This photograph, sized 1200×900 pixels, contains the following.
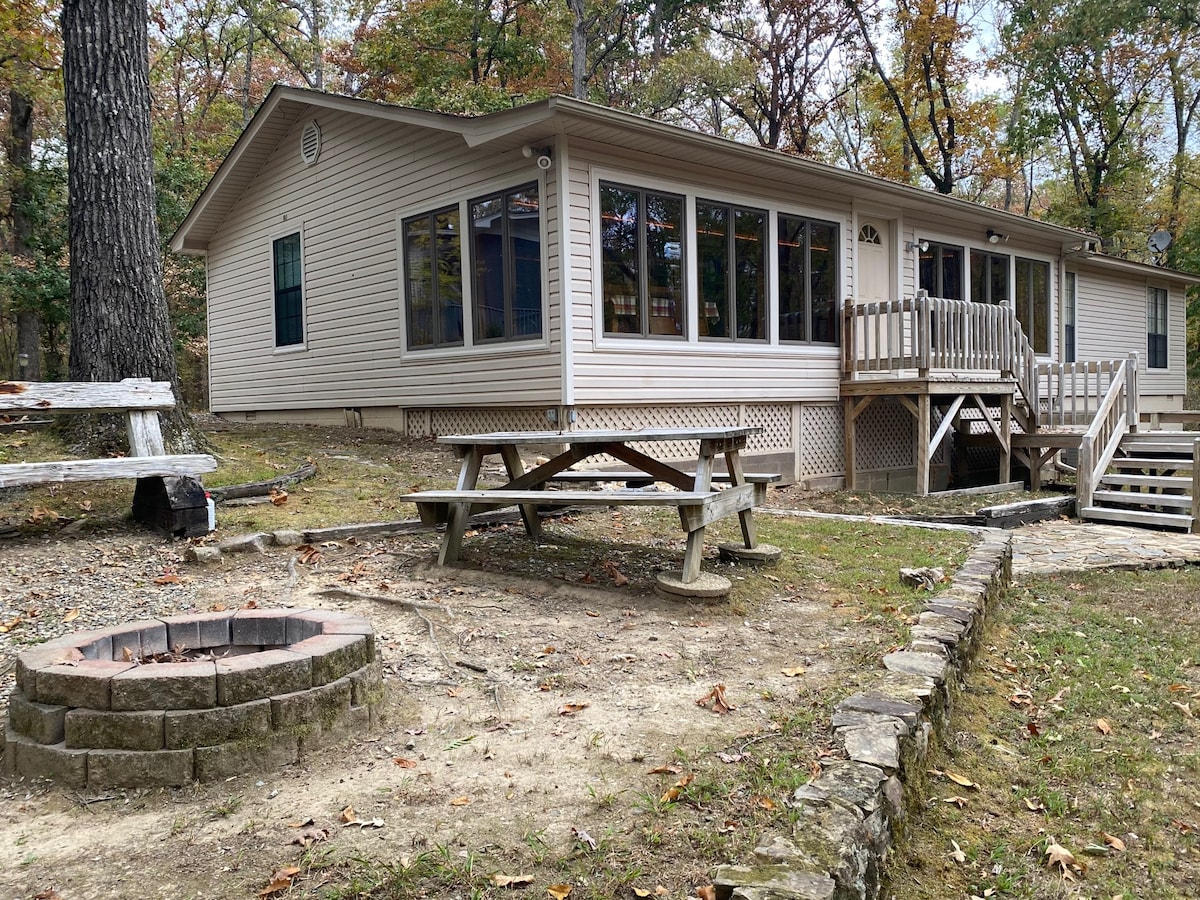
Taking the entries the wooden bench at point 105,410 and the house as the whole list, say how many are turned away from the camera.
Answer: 0

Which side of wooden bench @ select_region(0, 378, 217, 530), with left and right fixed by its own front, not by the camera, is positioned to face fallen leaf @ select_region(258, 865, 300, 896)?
front

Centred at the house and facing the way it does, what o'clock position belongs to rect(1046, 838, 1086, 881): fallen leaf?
The fallen leaf is roughly at 1 o'clock from the house.

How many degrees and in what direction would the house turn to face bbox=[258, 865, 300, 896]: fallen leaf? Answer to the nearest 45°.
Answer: approximately 45° to its right

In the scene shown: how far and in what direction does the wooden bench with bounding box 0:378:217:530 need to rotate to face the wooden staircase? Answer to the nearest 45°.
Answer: approximately 90° to its left

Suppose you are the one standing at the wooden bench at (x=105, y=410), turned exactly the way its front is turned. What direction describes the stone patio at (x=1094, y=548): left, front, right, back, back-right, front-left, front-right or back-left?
left

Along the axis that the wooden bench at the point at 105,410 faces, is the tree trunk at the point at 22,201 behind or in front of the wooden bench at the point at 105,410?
behind

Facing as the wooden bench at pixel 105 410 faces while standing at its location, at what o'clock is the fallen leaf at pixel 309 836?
The fallen leaf is roughly at 12 o'clock from the wooden bench.

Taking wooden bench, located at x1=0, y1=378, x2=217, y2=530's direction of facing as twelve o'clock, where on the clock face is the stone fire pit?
The stone fire pit is roughly at 12 o'clock from the wooden bench.

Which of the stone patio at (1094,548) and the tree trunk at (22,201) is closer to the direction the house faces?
the stone patio

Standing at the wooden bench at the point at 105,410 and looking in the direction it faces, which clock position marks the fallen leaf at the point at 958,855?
The fallen leaf is roughly at 11 o'clock from the wooden bench.

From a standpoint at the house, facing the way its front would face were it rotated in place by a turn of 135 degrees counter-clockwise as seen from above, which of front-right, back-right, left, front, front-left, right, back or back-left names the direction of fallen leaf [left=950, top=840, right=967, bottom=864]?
back
